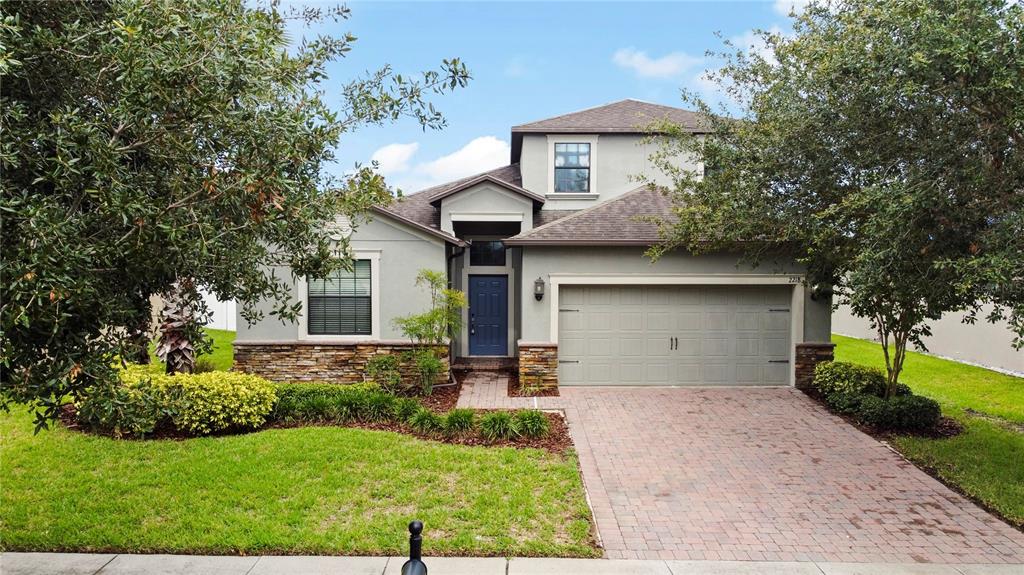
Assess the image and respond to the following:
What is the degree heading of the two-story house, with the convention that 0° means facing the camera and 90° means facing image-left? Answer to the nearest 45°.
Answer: approximately 0°

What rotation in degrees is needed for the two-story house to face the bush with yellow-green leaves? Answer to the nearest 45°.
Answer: approximately 45° to its right

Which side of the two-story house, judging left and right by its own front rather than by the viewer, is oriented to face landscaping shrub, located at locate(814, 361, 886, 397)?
left

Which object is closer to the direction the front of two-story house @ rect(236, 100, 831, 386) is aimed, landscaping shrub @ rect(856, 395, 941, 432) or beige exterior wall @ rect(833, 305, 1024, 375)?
the landscaping shrub

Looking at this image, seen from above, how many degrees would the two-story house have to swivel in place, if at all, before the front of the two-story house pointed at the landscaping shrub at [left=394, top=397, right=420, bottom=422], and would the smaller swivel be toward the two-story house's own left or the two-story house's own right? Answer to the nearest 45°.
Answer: approximately 45° to the two-story house's own right

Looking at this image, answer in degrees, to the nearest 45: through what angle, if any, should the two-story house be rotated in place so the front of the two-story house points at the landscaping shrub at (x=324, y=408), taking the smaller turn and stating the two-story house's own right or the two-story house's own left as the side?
approximately 45° to the two-story house's own right

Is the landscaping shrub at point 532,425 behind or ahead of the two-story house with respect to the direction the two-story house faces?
ahead

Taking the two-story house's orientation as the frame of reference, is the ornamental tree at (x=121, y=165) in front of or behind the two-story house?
in front
